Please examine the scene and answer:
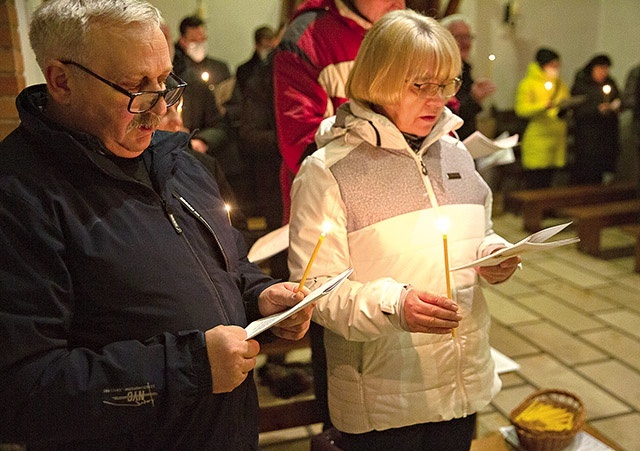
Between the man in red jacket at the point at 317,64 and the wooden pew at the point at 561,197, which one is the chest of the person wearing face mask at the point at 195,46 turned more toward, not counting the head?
the man in red jacket

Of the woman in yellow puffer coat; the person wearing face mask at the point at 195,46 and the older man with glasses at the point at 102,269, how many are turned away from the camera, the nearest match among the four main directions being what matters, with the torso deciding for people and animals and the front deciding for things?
0

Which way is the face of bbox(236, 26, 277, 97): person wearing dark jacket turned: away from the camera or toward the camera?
toward the camera

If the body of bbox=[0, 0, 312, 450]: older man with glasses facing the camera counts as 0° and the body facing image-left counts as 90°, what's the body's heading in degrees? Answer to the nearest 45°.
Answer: approximately 315°

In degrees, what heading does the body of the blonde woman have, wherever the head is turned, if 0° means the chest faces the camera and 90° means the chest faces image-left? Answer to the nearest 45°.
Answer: approximately 315°

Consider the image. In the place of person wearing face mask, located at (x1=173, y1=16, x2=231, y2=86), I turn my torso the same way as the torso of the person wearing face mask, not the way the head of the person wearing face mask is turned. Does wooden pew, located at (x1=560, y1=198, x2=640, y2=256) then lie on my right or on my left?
on my left

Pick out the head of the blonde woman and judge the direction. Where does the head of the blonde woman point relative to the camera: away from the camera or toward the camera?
toward the camera

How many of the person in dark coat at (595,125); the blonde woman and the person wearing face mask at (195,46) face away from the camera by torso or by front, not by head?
0

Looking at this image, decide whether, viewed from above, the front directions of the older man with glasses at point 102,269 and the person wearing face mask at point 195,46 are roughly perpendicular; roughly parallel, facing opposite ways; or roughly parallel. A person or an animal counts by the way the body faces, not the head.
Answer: roughly parallel

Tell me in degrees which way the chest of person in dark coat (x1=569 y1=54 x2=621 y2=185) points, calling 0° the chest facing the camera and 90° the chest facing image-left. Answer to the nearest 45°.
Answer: approximately 315°

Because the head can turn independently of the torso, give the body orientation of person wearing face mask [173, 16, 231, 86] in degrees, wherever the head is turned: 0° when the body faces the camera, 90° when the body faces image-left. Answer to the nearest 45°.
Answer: approximately 315°

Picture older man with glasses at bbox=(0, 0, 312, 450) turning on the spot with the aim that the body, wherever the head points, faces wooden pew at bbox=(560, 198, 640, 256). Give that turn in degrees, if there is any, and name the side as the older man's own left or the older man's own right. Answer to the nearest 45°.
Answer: approximately 90° to the older man's own left

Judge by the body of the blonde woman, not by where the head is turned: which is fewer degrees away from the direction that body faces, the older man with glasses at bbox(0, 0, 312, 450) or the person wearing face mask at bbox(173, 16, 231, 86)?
the older man with glasses
